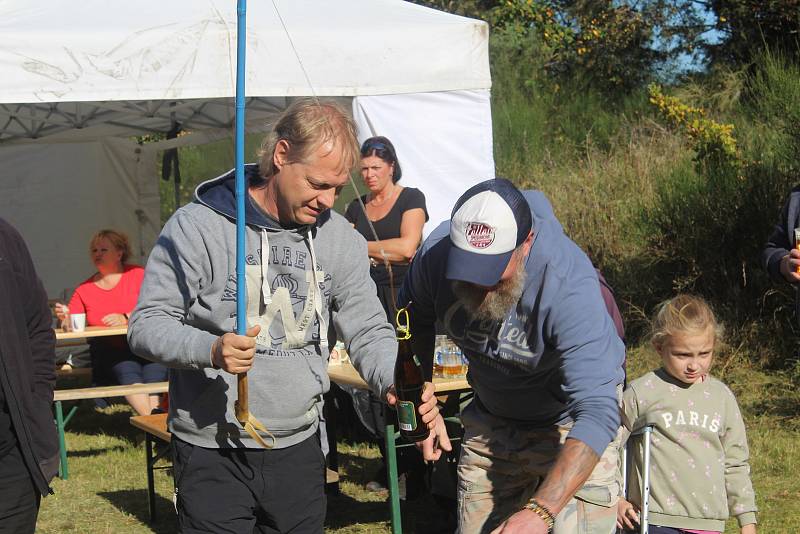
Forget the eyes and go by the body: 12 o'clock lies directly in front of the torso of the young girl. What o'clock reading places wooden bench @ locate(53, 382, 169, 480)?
The wooden bench is roughly at 4 o'clock from the young girl.

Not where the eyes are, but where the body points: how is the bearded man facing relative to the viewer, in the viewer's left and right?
facing the viewer and to the left of the viewer

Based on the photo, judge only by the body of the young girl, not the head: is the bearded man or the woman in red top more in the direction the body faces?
the bearded man

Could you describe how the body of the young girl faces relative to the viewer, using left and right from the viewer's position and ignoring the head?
facing the viewer

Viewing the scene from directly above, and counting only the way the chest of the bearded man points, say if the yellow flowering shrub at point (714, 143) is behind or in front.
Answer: behind

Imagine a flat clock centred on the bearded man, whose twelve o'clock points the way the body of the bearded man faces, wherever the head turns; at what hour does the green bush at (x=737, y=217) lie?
The green bush is roughly at 5 o'clock from the bearded man.

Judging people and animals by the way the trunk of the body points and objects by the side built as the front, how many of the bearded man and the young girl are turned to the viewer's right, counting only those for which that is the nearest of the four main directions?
0

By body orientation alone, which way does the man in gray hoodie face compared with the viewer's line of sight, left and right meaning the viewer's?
facing the viewer and to the right of the viewer

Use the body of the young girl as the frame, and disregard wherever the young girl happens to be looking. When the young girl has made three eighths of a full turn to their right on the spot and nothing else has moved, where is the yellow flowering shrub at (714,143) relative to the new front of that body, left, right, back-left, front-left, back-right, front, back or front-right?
front-right

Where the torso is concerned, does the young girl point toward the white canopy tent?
no

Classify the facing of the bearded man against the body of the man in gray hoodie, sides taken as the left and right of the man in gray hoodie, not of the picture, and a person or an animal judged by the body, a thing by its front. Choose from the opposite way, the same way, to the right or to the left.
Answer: to the right

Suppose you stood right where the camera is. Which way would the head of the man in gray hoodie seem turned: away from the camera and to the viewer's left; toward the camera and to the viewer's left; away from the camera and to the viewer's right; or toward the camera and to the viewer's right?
toward the camera and to the viewer's right

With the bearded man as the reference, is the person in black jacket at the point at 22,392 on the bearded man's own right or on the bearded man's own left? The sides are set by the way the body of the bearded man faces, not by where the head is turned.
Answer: on the bearded man's own right

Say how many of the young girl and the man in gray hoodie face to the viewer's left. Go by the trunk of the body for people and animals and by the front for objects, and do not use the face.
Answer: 0

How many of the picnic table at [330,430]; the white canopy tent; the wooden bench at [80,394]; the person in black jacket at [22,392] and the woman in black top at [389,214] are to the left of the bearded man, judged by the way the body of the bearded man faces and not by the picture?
0

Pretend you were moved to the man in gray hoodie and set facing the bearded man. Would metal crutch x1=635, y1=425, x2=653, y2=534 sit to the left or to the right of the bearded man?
left

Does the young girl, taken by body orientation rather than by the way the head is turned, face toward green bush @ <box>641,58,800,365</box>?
no
